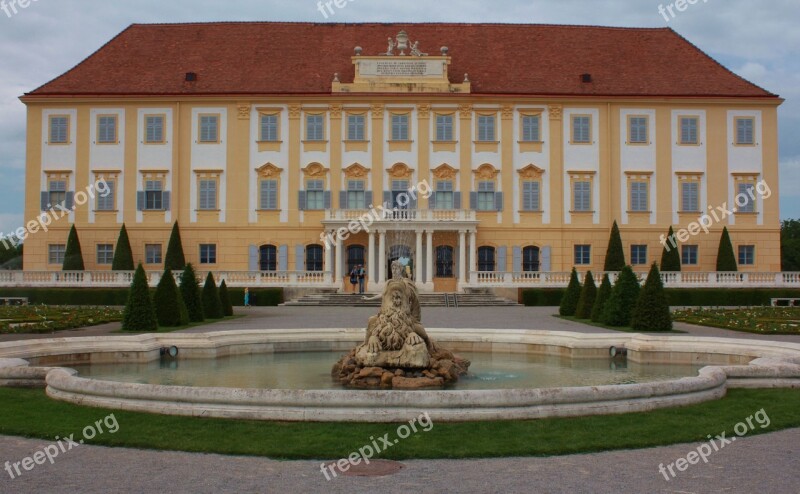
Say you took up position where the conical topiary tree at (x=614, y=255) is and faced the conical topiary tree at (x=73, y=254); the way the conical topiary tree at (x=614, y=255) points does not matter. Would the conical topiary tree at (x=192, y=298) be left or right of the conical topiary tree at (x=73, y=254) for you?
left

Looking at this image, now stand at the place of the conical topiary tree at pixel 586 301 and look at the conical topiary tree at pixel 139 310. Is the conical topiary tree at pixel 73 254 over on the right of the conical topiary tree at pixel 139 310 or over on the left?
right

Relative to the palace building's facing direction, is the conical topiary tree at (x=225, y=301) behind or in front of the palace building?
in front

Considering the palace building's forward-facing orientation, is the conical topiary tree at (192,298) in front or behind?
in front

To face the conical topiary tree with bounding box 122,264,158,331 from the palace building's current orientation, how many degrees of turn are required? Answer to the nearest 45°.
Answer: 0° — it already faces it

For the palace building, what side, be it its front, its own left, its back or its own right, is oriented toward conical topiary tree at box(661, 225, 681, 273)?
left

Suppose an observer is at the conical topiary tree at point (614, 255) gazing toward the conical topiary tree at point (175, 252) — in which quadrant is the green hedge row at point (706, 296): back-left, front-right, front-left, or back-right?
back-left

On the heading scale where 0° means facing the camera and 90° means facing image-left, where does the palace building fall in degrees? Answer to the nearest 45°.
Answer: approximately 0°

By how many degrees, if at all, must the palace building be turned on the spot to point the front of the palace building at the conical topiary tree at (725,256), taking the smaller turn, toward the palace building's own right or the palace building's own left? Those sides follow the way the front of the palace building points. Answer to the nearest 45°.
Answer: approximately 90° to the palace building's own left

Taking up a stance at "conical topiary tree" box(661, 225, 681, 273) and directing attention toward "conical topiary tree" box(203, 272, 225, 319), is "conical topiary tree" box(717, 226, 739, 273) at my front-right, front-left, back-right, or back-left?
back-left
